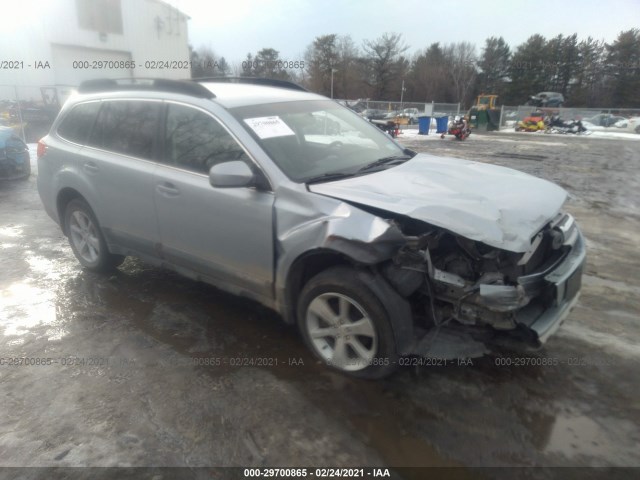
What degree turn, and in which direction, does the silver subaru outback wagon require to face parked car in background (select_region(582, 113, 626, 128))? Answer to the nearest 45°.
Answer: approximately 90° to its left

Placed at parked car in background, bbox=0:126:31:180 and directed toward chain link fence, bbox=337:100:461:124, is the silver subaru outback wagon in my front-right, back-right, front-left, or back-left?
back-right

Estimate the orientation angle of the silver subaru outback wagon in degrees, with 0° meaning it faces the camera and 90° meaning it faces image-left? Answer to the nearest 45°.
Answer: approximately 315°

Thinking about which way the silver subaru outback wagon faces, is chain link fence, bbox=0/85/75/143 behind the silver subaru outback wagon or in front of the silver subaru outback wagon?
behind

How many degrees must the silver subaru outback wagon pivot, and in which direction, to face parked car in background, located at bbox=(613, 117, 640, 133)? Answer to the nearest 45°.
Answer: approximately 90° to its left

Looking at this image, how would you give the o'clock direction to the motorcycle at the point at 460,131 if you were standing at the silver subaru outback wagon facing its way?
The motorcycle is roughly at 8 o'clock from the silver subaru outback wagon.

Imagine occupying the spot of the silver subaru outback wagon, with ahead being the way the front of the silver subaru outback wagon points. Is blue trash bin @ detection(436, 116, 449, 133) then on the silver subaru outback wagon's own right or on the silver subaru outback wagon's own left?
on the silver subaru outback wagon's own left

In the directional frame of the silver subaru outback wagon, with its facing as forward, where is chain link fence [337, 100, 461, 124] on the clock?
The chain link fence is roughly at 8 o'clock from the silver subaru outback wagon.

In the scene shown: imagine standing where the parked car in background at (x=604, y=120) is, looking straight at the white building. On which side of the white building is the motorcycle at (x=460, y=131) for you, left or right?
left

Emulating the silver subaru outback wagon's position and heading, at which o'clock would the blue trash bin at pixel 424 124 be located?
The blue trash bin is roughly at 8 o'clock from the silver subaru outback wagon.

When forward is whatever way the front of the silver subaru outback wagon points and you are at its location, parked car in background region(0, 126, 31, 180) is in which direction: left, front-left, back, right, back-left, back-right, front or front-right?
back
